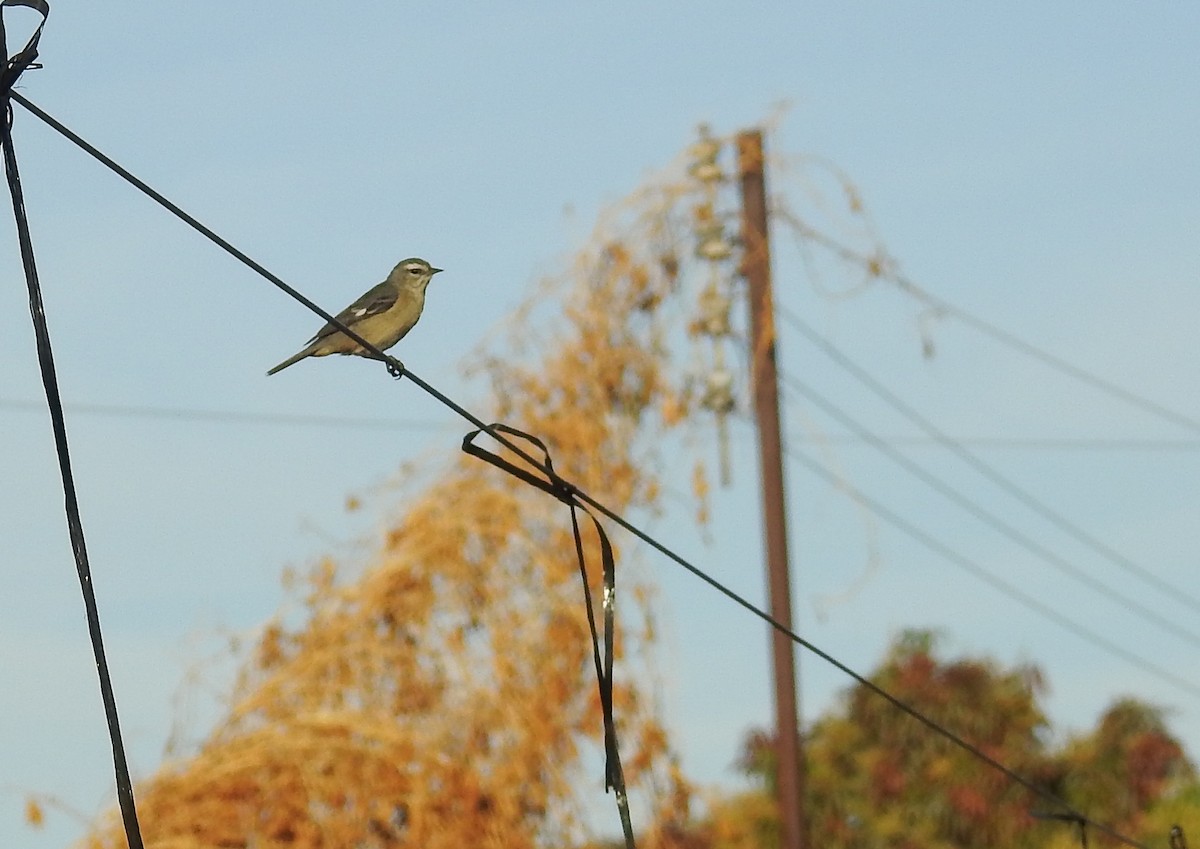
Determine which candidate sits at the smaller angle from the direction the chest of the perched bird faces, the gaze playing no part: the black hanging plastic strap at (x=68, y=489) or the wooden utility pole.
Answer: the wooden utility pole

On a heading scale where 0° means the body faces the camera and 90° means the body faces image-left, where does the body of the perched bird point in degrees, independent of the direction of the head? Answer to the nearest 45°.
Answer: approximately 270°

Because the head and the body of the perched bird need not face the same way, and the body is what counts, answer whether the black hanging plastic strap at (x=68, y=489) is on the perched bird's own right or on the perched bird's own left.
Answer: on the perched bird's own right

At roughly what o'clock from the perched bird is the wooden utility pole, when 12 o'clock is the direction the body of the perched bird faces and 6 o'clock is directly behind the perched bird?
The wooden utility pole is roughly at 10 o'clock from the perched bird.

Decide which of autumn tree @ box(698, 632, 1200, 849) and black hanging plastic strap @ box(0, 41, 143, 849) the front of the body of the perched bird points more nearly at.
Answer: the autumn tree

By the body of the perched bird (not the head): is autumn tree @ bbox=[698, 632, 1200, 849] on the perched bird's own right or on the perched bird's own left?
on the perched bird's own left
